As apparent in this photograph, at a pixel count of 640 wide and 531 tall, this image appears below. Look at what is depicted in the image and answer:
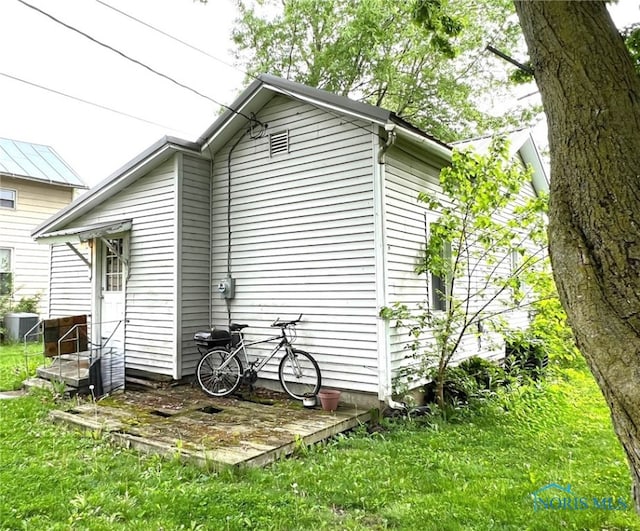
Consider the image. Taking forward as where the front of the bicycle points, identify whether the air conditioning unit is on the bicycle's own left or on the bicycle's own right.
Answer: on the bicycle's own left

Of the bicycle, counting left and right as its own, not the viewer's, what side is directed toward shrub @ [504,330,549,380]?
front

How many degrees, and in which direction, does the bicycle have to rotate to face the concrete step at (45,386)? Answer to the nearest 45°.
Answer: approximately 180°

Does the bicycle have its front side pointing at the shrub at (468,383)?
yes

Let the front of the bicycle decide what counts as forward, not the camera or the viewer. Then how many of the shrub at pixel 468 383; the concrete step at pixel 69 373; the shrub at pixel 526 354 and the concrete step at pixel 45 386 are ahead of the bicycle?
2

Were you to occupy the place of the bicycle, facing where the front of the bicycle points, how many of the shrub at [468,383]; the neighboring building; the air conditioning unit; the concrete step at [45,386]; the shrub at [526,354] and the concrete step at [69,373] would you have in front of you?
2

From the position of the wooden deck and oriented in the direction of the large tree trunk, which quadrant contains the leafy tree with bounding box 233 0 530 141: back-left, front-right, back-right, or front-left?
back-left

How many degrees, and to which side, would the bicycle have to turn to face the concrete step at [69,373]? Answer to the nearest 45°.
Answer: approximately 180°

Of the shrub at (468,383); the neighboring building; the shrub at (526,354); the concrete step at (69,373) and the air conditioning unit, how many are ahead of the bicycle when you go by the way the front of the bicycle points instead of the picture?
2

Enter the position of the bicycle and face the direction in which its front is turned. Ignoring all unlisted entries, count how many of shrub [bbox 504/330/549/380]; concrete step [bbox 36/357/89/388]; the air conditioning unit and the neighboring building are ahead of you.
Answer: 1

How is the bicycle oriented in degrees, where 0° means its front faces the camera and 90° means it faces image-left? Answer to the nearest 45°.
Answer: approximately 270°

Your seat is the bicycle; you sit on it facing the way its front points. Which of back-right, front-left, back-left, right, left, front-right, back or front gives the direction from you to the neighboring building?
back-left
